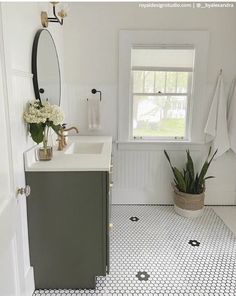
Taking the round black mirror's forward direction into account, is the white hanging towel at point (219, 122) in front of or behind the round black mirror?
in front

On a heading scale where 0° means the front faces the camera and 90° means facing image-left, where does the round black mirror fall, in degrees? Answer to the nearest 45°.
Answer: approximately 270°

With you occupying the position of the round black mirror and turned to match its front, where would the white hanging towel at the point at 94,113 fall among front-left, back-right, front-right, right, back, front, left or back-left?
front-left

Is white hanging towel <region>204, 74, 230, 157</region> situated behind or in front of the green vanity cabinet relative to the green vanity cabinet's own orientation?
in front

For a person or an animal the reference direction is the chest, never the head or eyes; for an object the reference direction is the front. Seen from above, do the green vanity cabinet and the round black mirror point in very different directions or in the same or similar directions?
same or similar directions

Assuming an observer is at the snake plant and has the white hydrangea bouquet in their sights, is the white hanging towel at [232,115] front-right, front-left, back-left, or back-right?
back-left

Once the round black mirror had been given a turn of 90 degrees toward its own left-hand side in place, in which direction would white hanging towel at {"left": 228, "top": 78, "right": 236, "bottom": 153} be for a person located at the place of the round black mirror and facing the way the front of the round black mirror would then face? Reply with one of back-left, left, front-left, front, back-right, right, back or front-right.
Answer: right

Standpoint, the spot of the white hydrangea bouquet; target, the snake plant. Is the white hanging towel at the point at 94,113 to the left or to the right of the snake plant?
left

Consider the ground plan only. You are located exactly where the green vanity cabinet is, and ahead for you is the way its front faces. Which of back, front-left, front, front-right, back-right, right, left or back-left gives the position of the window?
front-left

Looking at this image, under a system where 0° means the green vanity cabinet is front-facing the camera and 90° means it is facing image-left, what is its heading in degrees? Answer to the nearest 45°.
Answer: approximately 270°

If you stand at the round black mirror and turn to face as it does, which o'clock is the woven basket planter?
The woven basket planter is roughly at 12 o'clock from the round black mirror.
